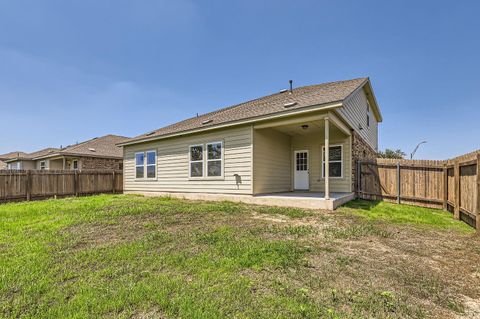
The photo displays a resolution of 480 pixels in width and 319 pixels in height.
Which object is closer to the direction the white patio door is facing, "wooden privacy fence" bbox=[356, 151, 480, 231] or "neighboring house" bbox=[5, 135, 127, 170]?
the wooden privacy fence

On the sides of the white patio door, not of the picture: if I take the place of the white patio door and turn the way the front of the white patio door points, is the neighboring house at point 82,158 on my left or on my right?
on my right

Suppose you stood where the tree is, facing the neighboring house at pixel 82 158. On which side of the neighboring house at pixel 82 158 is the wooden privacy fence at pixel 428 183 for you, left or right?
left

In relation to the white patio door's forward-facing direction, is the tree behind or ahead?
behind

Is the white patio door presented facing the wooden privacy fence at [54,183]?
no

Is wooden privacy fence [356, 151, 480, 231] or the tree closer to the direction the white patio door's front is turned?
the wooden privacy fence

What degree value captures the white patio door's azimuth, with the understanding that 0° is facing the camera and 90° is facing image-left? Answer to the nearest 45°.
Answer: approximately 0°
